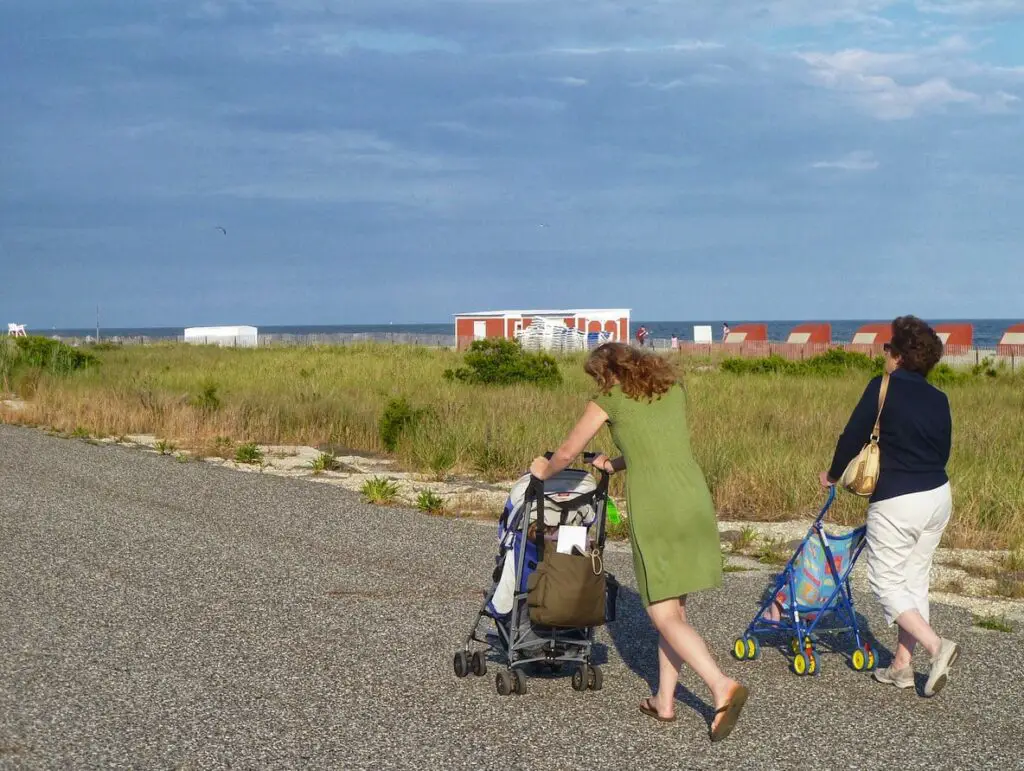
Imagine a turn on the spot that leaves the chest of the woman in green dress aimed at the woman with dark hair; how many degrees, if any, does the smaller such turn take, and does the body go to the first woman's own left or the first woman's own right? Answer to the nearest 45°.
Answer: approximately 90° to the first woman's own right

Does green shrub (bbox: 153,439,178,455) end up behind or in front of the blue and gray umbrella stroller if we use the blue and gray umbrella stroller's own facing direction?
in front

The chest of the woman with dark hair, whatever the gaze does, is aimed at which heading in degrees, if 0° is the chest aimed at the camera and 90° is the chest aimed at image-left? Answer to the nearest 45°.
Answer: approximately 135°

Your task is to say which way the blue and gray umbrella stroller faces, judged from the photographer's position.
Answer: facing away from the viewer and to the left of the viewer

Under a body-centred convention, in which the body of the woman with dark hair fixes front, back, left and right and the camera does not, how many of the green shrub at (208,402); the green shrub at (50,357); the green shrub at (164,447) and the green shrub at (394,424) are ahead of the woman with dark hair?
4

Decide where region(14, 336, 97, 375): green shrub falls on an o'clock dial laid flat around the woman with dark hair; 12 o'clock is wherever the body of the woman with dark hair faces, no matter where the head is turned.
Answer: The green shrub is roughly at 12 o'clock from the woman with dark hair.

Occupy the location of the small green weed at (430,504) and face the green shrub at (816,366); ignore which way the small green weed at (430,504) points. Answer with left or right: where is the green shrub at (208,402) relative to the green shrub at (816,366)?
left

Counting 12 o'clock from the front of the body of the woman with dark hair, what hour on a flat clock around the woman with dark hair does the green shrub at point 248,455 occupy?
The green shrub is roughly at 12 o'clock from the woman with dark hair.

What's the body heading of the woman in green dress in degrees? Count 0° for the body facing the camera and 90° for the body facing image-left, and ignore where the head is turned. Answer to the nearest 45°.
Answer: approximately 135°

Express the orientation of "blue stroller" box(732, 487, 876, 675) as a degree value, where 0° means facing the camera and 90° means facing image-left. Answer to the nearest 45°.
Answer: approximately 135°

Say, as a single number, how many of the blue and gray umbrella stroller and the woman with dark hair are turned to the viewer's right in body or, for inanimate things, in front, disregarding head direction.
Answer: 0

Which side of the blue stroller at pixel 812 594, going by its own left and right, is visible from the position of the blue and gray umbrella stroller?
left

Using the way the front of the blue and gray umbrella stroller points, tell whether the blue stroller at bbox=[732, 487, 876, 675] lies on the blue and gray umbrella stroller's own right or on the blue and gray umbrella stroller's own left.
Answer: on the blue and gray umbrella stroller's own right

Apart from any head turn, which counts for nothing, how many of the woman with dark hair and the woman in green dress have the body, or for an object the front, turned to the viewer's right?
0

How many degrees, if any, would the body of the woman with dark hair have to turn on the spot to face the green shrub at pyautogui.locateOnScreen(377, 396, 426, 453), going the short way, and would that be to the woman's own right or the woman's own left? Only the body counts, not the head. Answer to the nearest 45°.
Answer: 0° — they already face it

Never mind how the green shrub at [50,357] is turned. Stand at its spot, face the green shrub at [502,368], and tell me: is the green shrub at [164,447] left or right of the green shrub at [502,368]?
right
